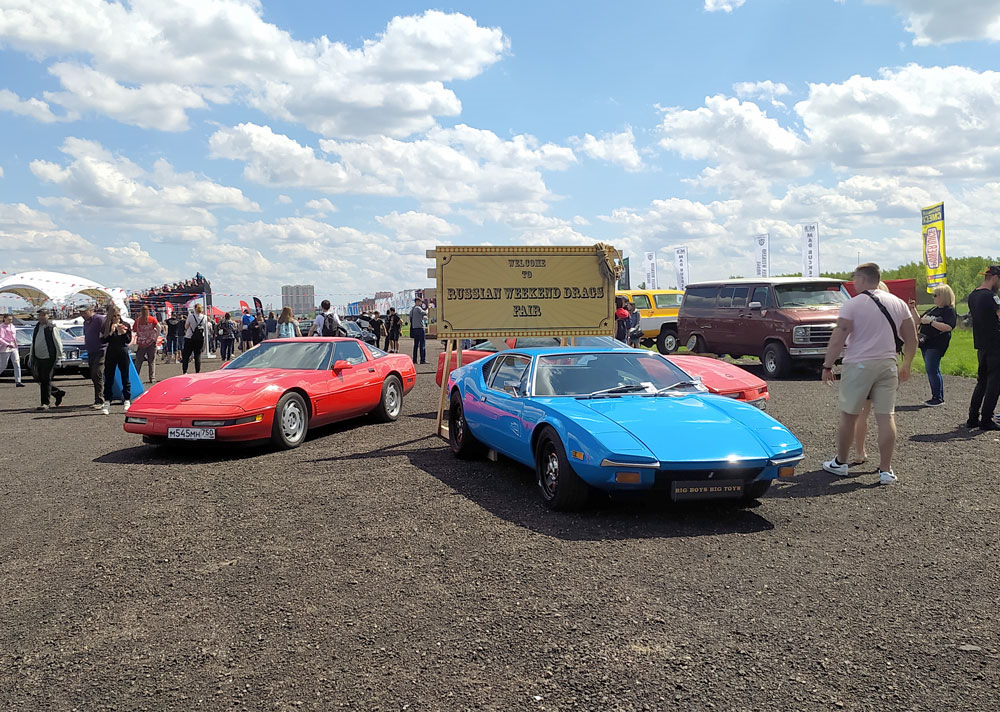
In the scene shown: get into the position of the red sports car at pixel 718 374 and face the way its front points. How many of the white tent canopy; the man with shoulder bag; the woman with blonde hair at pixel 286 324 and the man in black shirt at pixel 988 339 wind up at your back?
2

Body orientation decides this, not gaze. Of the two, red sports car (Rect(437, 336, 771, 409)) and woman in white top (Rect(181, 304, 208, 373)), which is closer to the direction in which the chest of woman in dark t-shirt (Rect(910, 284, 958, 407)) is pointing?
the red sports car

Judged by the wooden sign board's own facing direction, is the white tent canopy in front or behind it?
behind

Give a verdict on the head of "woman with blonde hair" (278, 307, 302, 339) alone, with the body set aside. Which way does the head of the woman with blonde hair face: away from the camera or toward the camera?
away from the camera

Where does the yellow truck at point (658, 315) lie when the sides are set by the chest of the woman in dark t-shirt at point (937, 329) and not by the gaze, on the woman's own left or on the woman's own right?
on the woman's own right

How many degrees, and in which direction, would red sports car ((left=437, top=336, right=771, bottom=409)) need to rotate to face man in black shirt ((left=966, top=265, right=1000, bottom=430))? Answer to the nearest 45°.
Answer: approximately 45° to its left

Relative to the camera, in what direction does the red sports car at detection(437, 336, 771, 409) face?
facing the viewer and to the right of the viewer

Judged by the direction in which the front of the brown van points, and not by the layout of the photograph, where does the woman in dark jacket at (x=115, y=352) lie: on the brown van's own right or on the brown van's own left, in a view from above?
on the brown van's own right

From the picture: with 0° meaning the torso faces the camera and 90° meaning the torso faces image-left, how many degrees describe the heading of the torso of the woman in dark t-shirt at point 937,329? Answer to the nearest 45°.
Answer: approximately 45°

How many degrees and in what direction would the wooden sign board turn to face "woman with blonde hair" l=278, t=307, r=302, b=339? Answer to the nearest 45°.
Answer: approximately 135° to its right

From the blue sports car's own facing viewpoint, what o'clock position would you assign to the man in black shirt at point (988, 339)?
The man in black shirt is roughly at 9 o'clock from the blue sports car.
